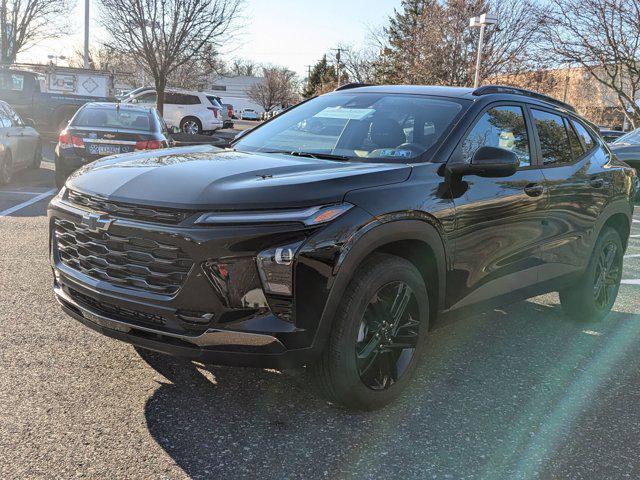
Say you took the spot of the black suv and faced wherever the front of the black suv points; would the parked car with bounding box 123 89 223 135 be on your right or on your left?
on your right

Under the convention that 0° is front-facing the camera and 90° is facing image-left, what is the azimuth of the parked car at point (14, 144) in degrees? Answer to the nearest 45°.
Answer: approximately 225°

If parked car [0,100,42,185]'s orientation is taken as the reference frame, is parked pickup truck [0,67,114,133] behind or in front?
in front

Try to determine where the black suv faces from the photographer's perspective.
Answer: facing the viewer and to the left of the viewer

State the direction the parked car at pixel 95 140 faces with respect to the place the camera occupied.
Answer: facing away from the viewer

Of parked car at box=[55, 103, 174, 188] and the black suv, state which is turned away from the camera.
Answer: the parked car

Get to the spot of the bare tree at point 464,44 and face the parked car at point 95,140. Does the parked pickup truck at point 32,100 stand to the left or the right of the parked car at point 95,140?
right

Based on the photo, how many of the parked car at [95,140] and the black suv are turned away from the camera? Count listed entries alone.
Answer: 1

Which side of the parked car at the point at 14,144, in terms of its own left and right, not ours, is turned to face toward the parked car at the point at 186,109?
front

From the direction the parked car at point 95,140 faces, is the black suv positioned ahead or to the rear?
to the rear

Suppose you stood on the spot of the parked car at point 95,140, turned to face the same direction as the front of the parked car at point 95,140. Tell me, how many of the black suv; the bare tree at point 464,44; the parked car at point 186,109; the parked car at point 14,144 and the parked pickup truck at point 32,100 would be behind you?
1

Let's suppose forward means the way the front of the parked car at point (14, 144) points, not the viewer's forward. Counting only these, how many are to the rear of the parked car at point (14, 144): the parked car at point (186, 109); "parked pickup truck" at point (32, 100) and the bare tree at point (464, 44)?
0

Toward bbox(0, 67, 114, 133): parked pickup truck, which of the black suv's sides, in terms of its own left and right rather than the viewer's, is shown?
right

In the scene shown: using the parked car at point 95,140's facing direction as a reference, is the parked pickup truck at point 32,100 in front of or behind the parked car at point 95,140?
in front

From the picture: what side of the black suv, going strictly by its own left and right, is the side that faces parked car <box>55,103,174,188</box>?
right

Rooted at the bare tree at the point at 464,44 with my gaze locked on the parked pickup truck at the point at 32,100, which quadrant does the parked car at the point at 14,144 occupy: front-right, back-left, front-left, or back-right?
front-left

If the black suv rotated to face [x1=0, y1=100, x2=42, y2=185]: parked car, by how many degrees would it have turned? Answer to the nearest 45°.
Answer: approximately 90° to its right

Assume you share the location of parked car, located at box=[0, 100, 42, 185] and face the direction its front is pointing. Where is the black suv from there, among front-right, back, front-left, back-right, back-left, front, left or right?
back-right

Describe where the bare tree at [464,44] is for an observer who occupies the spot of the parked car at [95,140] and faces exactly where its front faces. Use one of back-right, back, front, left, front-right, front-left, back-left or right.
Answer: front-right
